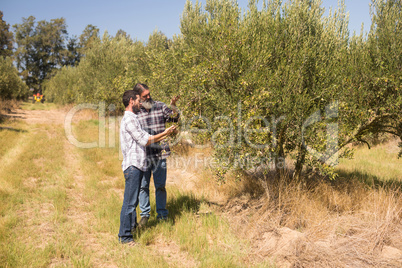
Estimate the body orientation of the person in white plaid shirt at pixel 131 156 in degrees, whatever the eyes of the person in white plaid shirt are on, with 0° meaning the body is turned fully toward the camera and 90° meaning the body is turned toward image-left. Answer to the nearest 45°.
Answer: approximately 270°

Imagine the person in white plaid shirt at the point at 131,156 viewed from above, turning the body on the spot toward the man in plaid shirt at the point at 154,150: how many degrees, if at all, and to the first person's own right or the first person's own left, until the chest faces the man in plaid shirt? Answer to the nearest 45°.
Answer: approximately 45° to the first person's own left

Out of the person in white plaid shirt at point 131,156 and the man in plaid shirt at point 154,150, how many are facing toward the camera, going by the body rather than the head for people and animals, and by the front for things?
1

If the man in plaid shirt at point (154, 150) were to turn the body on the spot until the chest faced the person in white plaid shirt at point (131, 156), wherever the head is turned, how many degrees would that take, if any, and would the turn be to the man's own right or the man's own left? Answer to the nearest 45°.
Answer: approximately 45° to the man's own right

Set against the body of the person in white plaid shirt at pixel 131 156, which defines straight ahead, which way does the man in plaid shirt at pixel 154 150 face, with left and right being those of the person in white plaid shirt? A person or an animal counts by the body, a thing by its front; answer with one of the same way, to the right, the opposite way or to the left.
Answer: to the right

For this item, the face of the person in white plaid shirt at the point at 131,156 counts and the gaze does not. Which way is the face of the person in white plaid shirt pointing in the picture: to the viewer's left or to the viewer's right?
to the viewer's right

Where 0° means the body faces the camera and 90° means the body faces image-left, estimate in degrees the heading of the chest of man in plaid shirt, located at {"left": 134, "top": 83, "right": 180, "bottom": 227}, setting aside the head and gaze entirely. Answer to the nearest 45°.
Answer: approximately 0°
